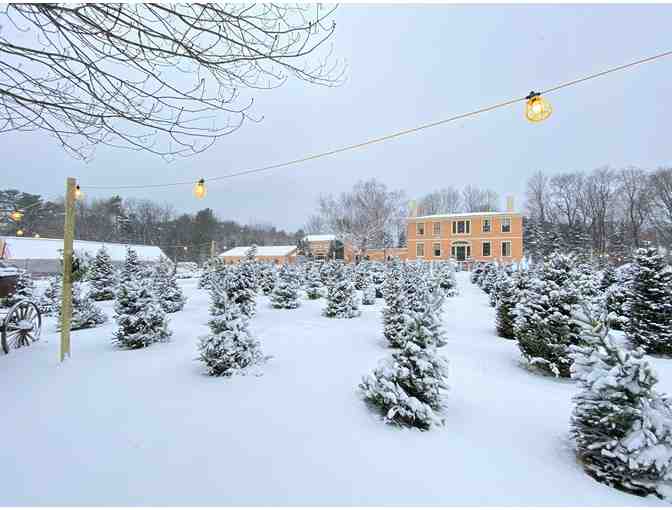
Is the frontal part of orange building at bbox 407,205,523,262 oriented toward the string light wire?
yes

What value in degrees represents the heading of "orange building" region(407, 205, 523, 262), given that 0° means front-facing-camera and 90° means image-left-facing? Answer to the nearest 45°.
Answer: approximately 0°

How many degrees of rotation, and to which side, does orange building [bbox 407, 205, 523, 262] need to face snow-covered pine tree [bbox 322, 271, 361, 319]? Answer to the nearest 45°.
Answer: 0° — it already faces it

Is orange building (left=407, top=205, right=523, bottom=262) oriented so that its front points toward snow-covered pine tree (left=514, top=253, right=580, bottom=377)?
yes

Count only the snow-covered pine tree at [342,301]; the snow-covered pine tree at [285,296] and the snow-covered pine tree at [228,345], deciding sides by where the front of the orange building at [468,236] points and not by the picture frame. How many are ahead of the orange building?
3

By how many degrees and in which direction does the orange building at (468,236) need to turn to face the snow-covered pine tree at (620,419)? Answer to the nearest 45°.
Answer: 0° — it already faces it

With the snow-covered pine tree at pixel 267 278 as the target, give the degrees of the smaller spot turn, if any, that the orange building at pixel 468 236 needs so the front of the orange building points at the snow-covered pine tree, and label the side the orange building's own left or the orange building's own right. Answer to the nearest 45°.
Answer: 0° — it already faces it

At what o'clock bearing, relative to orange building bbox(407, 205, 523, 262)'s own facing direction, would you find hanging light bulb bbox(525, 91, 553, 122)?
The hanging light bulb is roughly at 12 o'clock from the orange building.

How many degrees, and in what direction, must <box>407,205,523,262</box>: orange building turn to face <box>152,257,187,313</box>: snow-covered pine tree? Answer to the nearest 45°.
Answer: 0° — it already faces it
